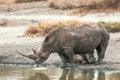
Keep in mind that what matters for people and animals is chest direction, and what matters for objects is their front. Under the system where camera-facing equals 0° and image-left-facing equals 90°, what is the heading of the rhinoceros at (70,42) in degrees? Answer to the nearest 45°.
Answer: approximately 90°
